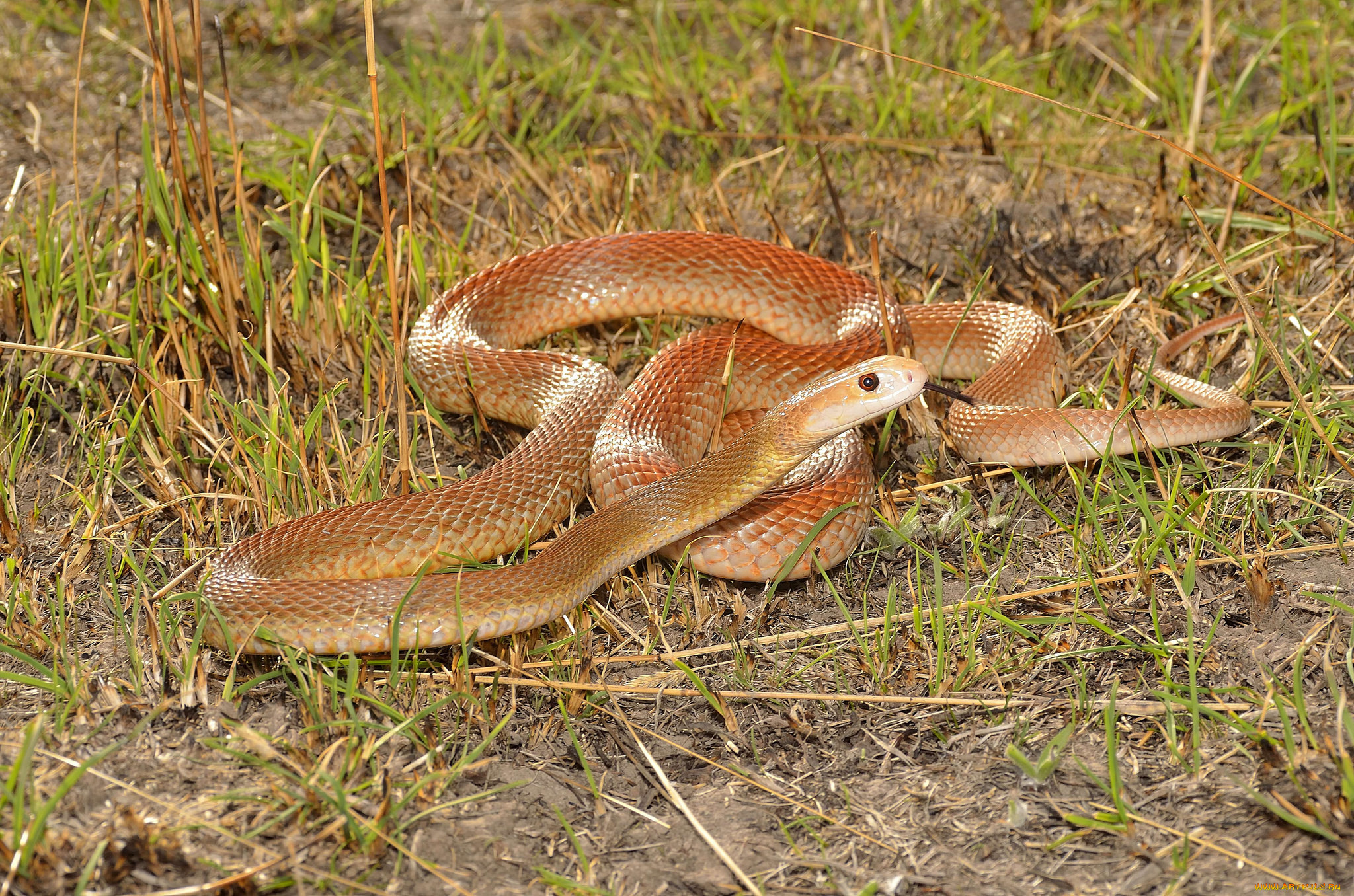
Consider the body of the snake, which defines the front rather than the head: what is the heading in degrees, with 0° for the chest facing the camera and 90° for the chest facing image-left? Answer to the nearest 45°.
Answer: approximately 270°
